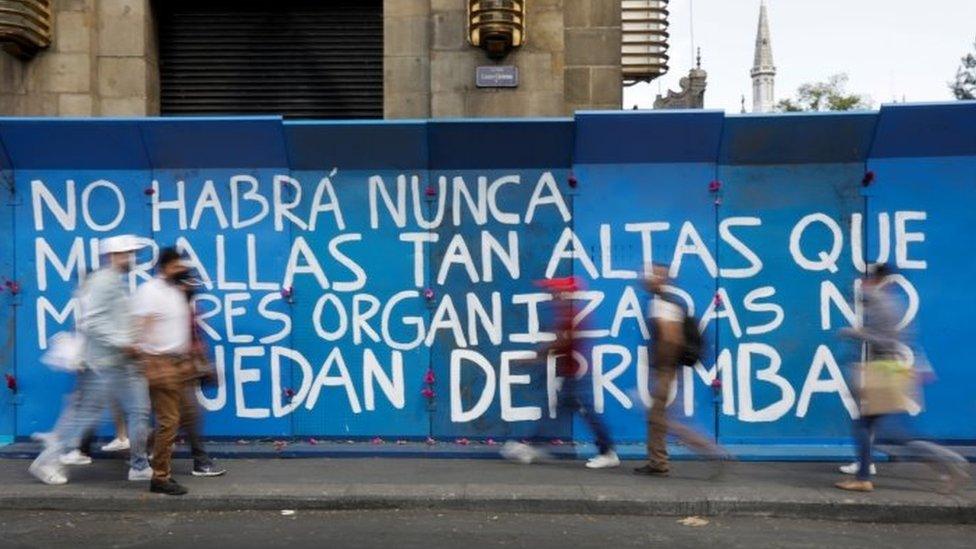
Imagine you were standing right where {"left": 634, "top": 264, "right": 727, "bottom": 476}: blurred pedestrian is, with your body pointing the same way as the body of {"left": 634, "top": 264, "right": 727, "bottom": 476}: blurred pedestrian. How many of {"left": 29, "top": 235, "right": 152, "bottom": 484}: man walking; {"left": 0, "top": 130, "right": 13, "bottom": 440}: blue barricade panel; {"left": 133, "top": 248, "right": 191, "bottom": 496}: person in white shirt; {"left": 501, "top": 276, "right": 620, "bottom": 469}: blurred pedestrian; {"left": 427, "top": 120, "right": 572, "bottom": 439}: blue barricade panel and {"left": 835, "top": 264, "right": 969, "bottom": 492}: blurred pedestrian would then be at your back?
1

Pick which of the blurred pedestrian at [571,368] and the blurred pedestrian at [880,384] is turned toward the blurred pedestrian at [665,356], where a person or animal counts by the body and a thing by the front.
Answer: the blurred pedestrian at [880,384]

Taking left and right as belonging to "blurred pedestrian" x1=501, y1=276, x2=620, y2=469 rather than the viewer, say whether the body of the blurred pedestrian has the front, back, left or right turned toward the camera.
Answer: left

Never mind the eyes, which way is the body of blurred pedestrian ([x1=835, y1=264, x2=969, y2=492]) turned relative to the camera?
to the viewer's left

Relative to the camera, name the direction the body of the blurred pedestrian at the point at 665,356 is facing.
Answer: to the viewer's left

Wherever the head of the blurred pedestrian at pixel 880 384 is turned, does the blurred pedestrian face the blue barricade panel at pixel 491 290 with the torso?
yes

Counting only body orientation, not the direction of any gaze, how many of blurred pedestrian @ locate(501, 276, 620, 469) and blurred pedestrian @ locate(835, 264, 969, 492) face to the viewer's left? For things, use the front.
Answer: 2
